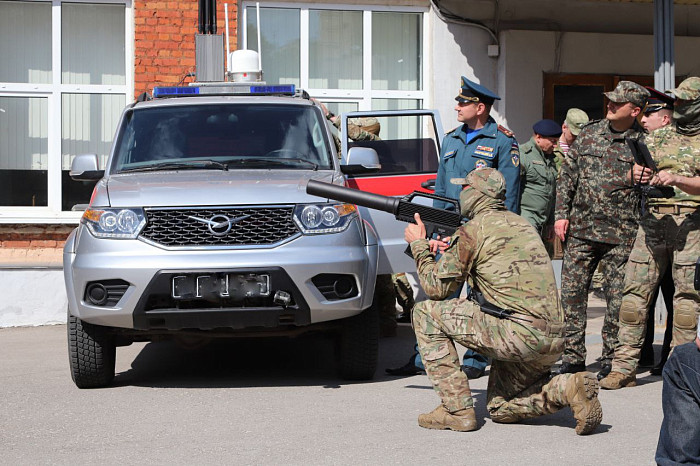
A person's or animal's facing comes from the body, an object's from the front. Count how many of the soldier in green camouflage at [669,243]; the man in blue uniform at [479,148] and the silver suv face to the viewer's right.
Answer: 0

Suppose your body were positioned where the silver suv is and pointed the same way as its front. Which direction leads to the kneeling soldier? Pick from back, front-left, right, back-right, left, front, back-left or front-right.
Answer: front-left

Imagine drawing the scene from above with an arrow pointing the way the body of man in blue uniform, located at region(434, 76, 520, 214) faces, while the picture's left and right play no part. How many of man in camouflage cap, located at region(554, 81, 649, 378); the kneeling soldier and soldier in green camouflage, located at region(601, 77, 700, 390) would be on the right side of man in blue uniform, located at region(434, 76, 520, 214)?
0

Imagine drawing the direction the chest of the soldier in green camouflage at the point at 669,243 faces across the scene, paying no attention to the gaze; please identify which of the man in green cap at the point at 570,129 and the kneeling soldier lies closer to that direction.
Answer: the kneeling soldier

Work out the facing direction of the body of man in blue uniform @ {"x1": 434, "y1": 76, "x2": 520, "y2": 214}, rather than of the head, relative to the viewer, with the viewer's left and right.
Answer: facing the viewer and to the left of the viewer

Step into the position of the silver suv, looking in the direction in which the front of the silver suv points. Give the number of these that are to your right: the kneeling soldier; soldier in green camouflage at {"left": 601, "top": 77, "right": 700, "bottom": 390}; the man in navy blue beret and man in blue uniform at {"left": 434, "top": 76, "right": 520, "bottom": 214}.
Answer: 0

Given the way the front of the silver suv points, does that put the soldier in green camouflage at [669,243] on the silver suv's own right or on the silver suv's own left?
on the silver suv's own left

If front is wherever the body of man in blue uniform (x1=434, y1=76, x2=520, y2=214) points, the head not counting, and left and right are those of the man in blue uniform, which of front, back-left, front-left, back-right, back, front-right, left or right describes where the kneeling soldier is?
front-left

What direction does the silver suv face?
toward the camera

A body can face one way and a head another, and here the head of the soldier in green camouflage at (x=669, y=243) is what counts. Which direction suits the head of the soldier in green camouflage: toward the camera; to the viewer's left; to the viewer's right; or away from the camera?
to the viewer's left

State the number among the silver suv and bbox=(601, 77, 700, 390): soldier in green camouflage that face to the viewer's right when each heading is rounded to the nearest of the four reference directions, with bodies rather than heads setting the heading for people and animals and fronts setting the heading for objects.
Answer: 0

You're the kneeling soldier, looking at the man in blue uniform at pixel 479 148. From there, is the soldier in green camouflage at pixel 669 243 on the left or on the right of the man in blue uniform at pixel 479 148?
right

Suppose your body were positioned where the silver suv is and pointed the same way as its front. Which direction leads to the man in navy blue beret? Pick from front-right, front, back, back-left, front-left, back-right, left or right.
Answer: back-left

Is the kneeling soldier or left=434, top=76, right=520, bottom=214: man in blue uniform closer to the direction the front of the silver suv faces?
the kneeling soldier

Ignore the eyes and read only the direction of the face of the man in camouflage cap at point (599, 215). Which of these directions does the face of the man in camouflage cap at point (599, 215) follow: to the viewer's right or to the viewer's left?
to the viewer's left

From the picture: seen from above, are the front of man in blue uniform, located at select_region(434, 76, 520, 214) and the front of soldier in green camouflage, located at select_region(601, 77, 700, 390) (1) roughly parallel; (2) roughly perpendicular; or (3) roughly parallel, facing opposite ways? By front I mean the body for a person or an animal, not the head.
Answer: roughly parallel

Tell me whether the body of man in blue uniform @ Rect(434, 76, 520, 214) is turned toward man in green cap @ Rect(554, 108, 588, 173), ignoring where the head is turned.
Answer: no
